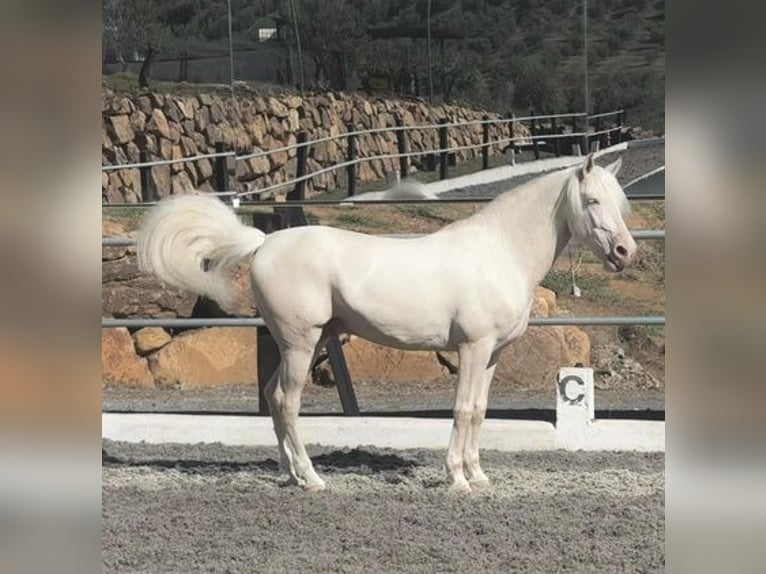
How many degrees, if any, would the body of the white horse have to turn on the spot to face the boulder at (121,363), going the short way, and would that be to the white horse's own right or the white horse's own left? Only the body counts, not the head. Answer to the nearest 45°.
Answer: approximately 135° to the white horse's own left

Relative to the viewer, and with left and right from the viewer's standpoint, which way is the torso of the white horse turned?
facing to the right of the viewer

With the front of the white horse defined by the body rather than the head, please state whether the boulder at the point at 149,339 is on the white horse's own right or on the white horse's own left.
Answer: on the white horse's own left

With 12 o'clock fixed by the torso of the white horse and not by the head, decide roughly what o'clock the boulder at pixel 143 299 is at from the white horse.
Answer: The boulder is roughly at 8 o'clock from the white horse.

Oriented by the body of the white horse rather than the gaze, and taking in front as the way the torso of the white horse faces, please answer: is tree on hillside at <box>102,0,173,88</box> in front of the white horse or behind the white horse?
behind

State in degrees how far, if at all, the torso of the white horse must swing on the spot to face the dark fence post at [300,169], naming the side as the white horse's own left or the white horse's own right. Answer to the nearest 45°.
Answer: approximately 135° to the white horse's own left

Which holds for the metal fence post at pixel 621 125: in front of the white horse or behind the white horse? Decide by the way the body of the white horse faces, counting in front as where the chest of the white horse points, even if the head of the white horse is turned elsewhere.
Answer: in front
